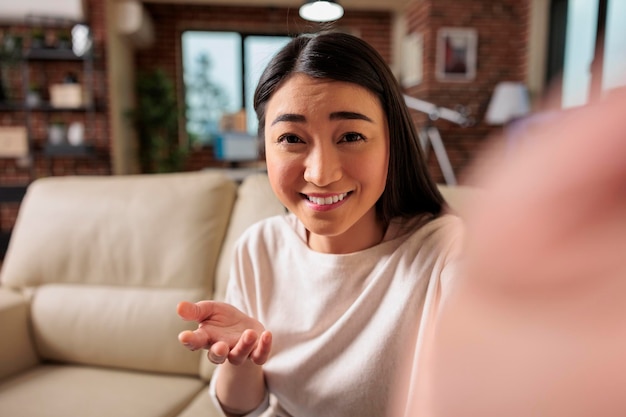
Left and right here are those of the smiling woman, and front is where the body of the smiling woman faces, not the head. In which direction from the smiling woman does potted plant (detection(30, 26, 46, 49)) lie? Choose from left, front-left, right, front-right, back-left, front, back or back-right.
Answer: back-right

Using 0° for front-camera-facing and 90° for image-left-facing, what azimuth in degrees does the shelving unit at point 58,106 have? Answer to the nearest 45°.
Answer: approximately 0°

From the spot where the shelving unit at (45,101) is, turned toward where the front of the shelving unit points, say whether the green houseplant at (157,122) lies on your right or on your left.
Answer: on your left

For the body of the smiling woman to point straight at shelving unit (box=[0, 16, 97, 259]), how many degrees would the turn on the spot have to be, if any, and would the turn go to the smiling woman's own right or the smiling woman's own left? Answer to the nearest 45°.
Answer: approximately 135° to the smiling woman's own right

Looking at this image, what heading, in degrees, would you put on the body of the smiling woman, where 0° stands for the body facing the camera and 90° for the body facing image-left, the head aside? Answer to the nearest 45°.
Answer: approximately 0°

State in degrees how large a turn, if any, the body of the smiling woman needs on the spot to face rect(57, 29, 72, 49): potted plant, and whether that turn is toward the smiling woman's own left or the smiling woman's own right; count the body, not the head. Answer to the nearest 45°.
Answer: approximately 135° to the smiling woman's own right

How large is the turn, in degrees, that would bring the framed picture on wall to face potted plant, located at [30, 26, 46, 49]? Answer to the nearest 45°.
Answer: approximately 90° to its right
